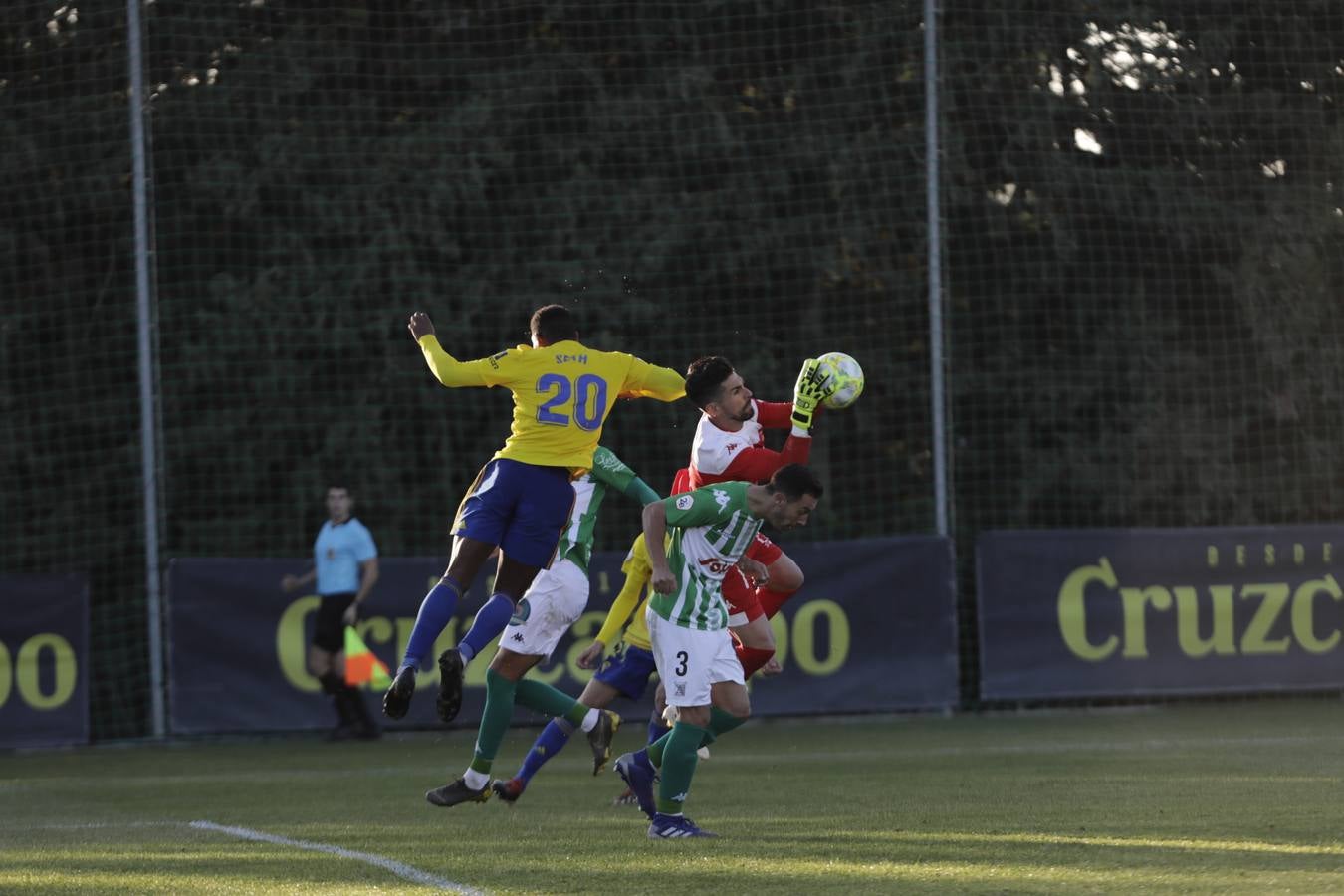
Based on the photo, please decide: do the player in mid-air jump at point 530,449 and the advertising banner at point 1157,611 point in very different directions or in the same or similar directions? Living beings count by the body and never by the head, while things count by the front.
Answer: very different directions

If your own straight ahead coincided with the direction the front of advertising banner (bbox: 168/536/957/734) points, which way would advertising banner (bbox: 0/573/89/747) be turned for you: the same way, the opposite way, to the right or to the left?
the same way

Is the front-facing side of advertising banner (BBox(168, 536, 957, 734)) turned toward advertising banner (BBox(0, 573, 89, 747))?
no

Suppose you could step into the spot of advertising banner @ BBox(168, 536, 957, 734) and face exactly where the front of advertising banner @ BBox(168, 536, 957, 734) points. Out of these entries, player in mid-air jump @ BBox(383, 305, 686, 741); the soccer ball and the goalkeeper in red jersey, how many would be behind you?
0

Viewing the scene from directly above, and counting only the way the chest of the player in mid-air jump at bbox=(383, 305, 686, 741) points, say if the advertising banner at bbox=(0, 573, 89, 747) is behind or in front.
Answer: in front

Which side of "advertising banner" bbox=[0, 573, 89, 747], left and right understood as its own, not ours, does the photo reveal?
front

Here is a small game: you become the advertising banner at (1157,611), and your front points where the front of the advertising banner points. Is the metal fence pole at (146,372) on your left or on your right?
on your right

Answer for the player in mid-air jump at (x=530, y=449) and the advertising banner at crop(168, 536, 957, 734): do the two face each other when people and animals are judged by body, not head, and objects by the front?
yes

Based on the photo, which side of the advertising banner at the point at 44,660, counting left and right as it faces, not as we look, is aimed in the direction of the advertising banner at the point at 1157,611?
left

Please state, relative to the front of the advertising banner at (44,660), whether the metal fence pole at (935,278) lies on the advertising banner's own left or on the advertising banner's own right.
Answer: on the advertising banner's own left

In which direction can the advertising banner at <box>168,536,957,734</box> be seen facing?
toward the camera

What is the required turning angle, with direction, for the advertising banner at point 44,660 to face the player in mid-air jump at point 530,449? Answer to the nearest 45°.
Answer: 0° — it already faces them

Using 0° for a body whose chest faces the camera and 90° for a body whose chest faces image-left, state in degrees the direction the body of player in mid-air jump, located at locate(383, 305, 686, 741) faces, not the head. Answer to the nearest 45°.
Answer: approximately 180°

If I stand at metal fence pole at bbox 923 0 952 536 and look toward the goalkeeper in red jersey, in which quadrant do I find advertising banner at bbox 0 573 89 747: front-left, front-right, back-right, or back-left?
front-right

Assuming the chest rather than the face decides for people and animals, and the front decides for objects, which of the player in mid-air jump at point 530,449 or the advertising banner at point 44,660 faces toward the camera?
the advertising banner

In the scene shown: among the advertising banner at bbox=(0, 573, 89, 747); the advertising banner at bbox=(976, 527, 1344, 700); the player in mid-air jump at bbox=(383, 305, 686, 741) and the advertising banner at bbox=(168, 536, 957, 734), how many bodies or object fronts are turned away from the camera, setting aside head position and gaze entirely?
1

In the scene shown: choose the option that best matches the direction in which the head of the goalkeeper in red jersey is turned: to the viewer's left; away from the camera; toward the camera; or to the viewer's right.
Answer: to the viewer's right
